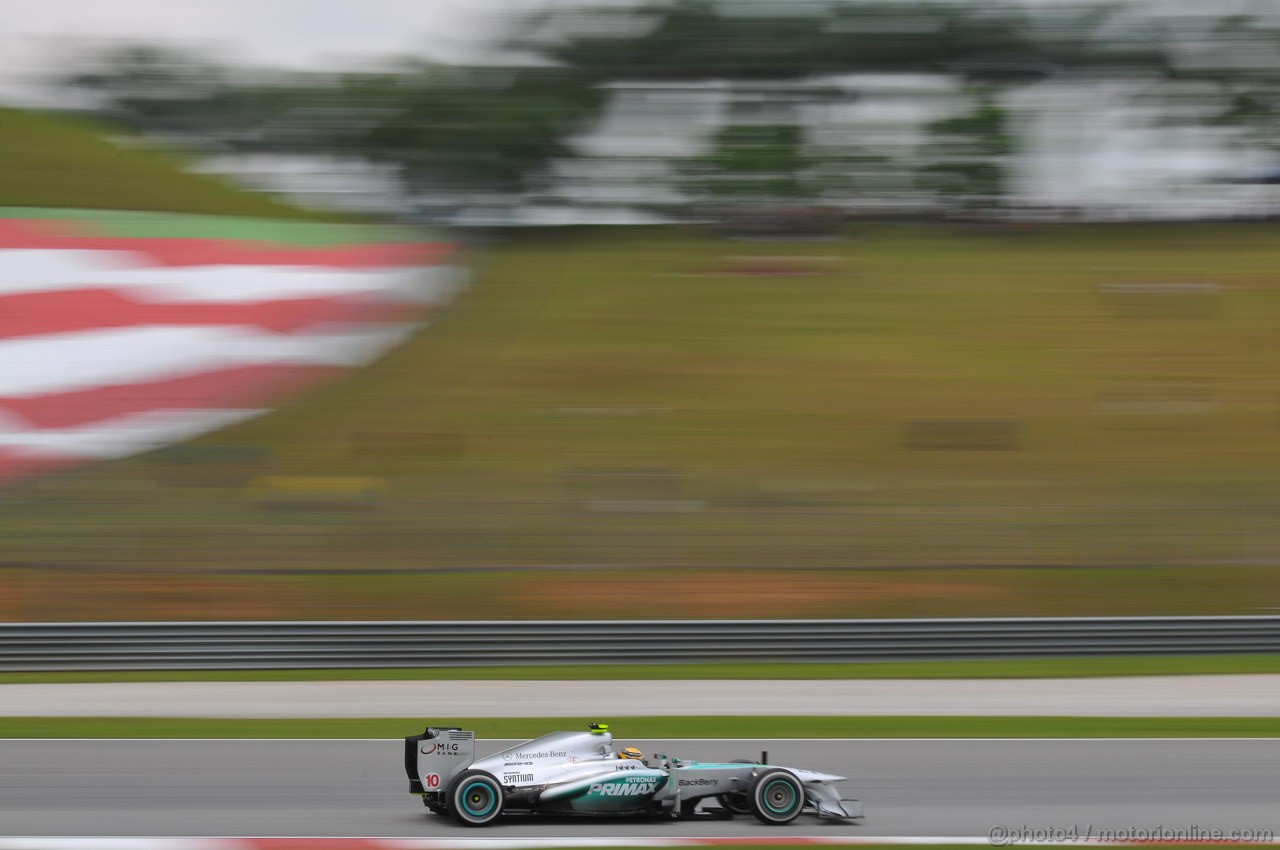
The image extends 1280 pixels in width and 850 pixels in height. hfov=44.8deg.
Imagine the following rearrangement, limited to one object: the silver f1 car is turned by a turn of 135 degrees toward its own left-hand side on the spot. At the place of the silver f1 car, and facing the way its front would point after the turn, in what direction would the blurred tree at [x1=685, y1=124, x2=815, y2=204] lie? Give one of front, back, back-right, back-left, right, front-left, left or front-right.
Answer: front-right

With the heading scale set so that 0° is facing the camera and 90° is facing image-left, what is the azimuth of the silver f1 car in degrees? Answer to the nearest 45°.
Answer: approximately 270°
